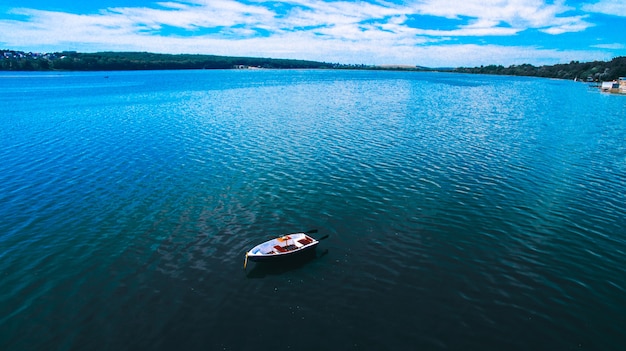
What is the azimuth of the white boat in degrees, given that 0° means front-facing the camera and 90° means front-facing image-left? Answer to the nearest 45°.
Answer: approximately 45°
